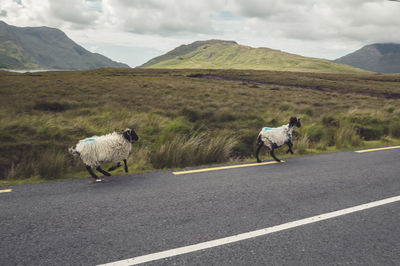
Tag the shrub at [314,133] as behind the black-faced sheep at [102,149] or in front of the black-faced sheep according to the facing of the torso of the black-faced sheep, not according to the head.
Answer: in front

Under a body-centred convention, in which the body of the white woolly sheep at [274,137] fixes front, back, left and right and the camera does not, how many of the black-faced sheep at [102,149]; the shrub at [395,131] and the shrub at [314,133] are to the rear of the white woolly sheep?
1

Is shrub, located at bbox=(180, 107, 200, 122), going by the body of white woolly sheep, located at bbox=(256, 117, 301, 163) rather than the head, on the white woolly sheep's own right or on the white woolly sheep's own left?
on the white woolly sheep's own left

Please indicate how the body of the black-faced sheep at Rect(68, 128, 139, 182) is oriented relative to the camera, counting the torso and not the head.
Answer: to the viewer's right

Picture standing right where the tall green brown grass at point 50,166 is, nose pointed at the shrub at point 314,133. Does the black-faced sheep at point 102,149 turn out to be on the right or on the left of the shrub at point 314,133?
right

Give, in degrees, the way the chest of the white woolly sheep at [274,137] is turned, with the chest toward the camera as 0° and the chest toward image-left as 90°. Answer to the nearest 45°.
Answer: approximately 225°

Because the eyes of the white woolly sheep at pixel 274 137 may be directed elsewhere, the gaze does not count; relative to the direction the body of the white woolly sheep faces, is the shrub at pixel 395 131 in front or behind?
in front

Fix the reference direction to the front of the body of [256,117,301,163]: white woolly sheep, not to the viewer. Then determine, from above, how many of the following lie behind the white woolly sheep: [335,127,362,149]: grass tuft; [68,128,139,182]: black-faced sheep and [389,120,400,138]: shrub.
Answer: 1

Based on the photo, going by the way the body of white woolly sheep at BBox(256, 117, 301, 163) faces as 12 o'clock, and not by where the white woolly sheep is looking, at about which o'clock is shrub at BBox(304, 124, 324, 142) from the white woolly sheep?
The shrub is roughly at 11 o'clock from the white woolly sheep.

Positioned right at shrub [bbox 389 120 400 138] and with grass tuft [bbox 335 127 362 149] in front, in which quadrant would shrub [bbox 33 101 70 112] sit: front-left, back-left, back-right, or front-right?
front-right

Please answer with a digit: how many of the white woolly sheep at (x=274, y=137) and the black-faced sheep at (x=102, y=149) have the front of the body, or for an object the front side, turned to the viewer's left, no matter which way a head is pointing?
0

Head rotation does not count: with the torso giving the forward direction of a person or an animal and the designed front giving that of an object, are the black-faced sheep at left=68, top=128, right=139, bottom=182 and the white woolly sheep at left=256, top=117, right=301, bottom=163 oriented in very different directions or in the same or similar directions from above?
same or similar directions

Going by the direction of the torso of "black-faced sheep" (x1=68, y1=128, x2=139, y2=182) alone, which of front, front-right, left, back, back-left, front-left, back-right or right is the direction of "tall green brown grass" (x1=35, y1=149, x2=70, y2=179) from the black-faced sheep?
back-left

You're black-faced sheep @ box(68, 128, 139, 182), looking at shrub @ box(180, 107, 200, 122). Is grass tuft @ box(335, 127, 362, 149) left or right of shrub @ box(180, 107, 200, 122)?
right
